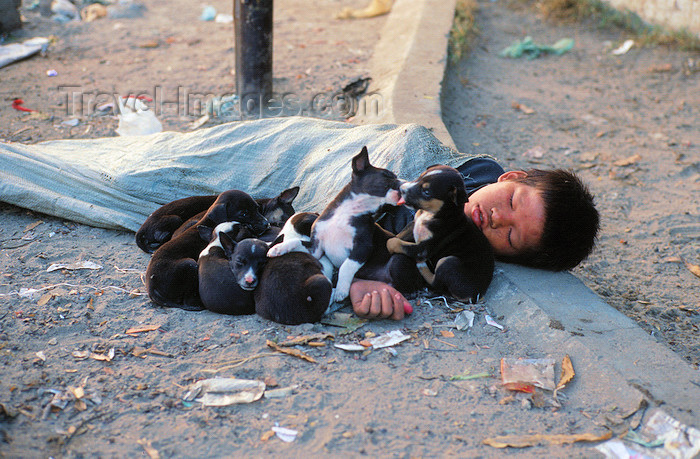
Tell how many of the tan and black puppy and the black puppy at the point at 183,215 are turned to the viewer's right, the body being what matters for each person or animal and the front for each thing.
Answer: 1

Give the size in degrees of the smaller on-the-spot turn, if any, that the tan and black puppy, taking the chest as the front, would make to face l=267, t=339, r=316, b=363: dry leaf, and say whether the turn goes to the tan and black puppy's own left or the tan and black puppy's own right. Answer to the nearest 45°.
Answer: approximately 45° to the tan and black puppy's own left

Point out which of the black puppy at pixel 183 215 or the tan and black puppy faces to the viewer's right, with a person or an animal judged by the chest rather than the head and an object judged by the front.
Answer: the black puppy

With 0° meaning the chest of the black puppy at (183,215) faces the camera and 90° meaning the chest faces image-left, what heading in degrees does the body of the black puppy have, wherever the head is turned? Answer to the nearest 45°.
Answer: approximately 270°

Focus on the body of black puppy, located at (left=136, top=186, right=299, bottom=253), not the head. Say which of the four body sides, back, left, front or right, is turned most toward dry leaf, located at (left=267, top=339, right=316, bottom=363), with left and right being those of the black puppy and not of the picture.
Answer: right

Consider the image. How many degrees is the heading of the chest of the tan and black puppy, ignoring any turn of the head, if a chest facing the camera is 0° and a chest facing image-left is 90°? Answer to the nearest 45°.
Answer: approximately 90°

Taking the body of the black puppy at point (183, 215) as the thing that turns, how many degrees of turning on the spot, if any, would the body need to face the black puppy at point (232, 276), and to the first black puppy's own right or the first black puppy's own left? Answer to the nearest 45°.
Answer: approximately 90° to the first black puppy's own right

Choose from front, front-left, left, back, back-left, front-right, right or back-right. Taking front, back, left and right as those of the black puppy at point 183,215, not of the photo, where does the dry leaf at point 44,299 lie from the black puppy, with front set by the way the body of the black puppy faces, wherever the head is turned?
back-right

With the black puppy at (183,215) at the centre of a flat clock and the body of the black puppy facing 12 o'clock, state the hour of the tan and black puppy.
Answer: The tan and black puppy is roughly at 1 o'clock from the black puppy.
